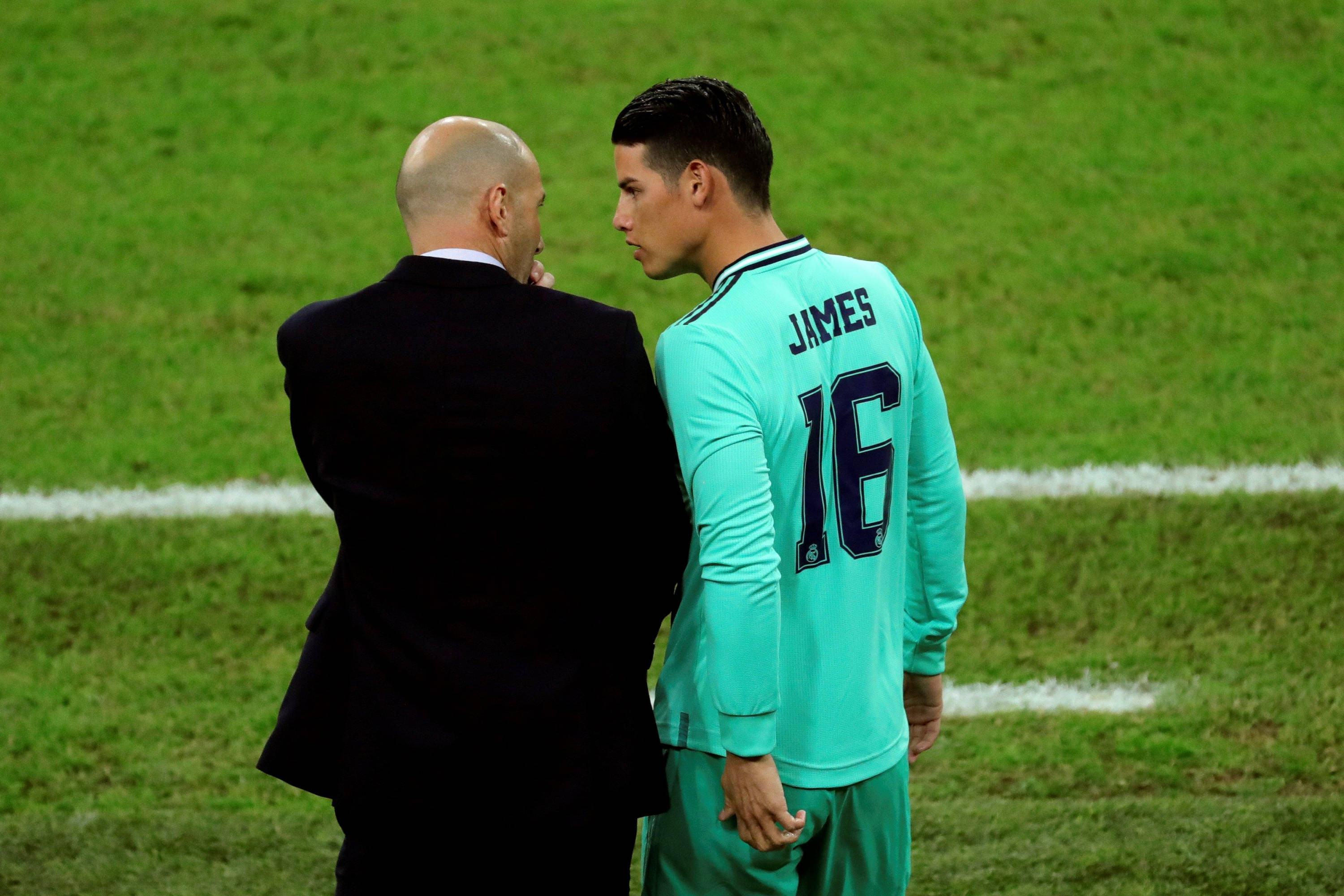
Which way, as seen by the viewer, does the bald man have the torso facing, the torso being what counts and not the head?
away from the camera

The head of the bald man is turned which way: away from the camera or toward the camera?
away from the camera
